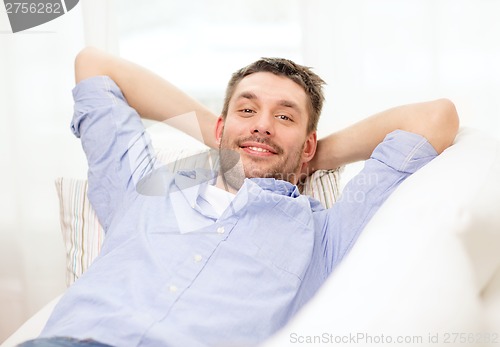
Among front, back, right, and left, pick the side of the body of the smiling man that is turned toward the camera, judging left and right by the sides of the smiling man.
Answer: front

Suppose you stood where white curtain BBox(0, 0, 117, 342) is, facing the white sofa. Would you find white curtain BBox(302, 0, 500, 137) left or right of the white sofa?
left

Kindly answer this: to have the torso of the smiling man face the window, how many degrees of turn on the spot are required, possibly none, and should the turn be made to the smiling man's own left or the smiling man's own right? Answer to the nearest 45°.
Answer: approximately 180°

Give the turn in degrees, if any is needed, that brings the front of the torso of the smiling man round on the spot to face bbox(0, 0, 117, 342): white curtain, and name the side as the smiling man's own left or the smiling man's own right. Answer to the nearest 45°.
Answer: approximately 135° to the smiling man's own right

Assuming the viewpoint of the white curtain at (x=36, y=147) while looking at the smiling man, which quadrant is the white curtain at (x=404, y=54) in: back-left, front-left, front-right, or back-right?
front-left

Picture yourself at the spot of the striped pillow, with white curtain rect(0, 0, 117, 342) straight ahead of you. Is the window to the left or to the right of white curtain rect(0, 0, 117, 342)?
right

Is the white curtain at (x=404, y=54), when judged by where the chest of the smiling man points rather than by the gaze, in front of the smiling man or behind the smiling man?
behind
